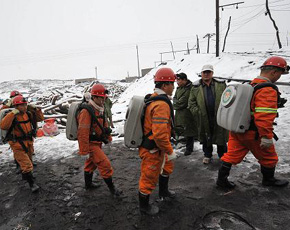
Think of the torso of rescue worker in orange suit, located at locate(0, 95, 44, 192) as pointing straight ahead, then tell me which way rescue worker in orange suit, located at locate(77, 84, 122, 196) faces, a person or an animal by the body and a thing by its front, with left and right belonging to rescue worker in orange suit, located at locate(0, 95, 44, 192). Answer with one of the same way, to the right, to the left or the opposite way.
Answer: the same way

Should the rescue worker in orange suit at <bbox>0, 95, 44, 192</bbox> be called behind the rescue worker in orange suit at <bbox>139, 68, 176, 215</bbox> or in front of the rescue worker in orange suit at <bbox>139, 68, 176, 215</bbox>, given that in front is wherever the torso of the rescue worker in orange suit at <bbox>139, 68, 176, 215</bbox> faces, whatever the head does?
behind

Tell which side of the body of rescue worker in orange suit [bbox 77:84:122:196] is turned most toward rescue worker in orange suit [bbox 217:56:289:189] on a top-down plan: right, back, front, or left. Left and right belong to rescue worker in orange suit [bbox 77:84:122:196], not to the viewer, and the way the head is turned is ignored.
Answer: front

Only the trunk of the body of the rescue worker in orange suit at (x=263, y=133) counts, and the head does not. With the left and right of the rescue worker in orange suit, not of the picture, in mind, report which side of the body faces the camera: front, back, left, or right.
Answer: right

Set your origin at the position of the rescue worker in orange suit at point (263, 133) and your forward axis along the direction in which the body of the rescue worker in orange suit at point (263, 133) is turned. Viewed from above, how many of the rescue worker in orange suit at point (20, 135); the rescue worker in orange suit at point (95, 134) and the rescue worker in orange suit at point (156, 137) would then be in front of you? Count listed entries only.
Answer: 0

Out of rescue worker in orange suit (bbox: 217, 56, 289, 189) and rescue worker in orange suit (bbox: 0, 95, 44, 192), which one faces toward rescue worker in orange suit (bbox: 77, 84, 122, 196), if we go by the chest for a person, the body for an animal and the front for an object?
rescue worker in orange suit (bbox: 0, 95, 44, 192)

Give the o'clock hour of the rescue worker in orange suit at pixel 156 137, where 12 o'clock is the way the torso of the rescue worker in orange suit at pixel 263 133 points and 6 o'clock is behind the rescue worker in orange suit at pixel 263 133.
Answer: the rescue worker in orange suit at pixel 156 137 is roughly at 5 o'clock from the rescue worker in orange suit at pixel 263 133.

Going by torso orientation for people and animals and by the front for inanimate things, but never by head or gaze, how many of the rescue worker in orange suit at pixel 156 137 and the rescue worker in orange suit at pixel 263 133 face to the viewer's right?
2

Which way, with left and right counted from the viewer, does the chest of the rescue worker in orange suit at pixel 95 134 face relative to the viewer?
facing the viewer and to the right of the viewer

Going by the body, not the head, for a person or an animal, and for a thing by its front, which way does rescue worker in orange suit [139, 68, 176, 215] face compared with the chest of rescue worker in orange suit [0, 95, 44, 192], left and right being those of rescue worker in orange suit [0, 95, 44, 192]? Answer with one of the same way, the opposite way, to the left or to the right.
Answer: the same way

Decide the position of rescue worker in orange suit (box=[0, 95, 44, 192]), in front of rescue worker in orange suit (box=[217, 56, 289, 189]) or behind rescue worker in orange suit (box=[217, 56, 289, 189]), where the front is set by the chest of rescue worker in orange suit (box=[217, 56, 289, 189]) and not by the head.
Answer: behind

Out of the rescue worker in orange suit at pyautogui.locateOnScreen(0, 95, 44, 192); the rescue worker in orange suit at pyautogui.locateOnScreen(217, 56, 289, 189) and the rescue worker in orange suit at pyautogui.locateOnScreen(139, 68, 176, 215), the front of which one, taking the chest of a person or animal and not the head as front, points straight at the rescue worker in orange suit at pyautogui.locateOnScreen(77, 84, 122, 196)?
the rescue worker in orange suit at pyautogui.locateOnScreen(0, 95, 44, 192)

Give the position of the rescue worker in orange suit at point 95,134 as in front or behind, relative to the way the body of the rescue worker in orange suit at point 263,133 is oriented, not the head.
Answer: behind

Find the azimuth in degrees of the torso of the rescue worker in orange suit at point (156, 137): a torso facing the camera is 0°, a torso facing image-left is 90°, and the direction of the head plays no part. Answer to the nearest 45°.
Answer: approximately 270°

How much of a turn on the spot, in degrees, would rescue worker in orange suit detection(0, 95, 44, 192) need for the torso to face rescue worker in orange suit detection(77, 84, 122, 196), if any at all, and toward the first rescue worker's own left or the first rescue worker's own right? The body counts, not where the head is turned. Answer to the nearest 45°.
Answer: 0° — they already face them
